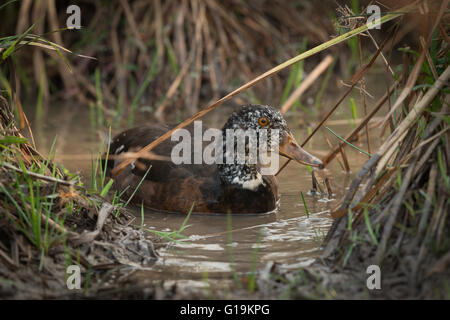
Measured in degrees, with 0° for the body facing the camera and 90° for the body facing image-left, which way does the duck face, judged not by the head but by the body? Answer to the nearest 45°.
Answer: approximately 270°
